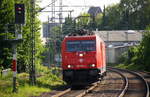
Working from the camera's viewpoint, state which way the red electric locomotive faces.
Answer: facing the viewer
